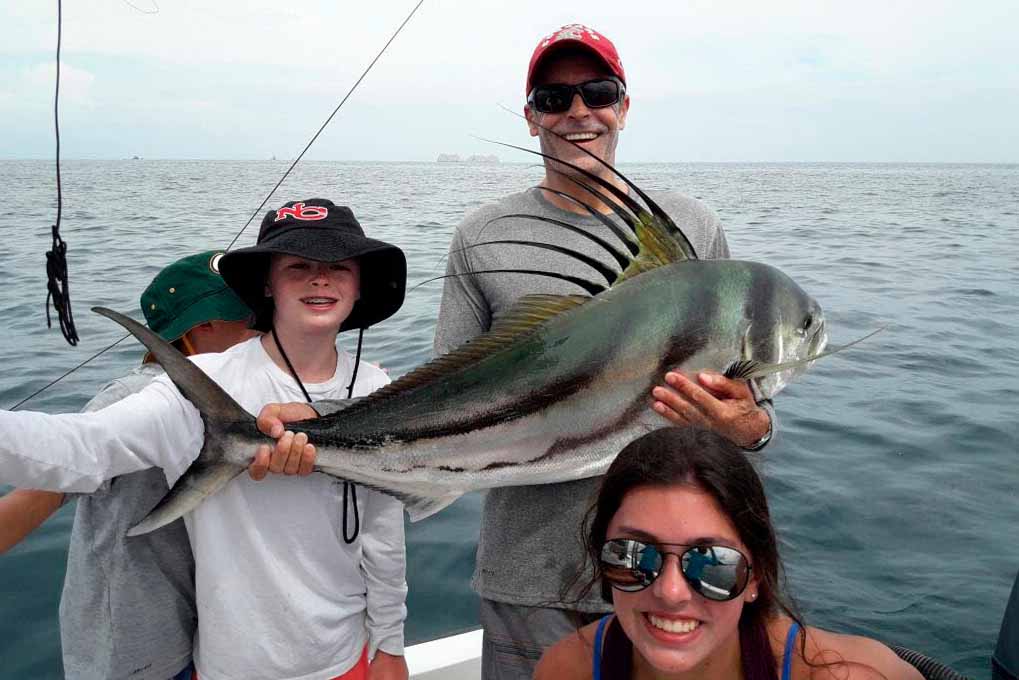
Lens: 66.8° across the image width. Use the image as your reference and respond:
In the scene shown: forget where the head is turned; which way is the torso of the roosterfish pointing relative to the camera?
to the viewer's right

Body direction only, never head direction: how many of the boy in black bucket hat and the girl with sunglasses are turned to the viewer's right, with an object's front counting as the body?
0

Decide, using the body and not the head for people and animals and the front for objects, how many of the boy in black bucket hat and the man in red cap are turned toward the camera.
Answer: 2

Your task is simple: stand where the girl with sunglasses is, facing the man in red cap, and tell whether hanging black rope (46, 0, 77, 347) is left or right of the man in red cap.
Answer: left

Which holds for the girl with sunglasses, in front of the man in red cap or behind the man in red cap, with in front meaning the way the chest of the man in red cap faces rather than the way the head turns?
in front

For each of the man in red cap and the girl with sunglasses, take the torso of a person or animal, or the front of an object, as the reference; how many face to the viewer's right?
0

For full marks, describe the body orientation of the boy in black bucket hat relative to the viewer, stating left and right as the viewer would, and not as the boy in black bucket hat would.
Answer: facing the viewer

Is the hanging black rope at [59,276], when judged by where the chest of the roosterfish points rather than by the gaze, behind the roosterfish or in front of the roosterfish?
behind

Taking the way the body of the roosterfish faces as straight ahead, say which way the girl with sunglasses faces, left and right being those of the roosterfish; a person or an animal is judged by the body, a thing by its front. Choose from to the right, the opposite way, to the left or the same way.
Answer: to the right

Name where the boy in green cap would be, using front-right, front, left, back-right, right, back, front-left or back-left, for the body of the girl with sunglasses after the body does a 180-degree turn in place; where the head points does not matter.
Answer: left

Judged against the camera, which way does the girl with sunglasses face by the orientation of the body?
toward the camera

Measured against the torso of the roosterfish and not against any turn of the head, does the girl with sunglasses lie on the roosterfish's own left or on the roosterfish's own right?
on the roosterfish's own right

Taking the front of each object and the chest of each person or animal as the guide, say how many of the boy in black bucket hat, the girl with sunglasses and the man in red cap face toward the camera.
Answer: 3
